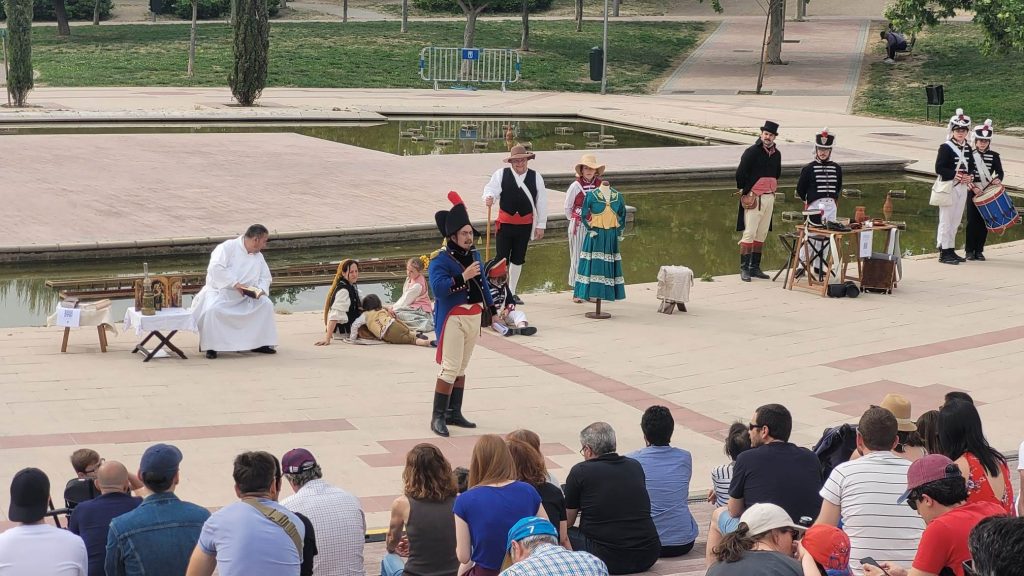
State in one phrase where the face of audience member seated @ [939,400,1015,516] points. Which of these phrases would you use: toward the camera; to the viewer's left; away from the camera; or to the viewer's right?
away from the camera

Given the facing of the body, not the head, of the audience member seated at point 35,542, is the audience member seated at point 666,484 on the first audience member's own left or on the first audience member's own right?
on the first audience member's own right

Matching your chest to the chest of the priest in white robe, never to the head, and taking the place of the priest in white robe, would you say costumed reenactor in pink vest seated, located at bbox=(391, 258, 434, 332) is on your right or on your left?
on your left

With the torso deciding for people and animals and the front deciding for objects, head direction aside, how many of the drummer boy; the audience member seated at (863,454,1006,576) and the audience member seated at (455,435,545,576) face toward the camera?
1

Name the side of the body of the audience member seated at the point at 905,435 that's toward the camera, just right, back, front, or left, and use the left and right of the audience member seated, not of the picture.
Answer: back

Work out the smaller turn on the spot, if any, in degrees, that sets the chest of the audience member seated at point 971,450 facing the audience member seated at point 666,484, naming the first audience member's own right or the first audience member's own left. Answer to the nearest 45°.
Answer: approximately 45° to the first audience member's own left

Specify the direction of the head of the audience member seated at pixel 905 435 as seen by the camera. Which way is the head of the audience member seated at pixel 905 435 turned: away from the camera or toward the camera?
away from the camera

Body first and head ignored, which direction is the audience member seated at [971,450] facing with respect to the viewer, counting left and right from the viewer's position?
facing away from the viewer and to the left of the viewer

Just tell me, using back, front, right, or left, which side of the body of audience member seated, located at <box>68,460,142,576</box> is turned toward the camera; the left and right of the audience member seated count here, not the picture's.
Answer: back

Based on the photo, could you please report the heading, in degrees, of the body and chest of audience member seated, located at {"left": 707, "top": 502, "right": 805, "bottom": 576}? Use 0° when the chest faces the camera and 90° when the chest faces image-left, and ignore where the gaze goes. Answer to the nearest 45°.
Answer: approximately 225°

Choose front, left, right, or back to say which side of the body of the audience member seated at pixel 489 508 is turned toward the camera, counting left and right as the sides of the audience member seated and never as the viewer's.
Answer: back

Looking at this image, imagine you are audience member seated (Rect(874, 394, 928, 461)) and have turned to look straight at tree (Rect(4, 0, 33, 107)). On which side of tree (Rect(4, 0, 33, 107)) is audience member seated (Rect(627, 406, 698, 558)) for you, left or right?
left

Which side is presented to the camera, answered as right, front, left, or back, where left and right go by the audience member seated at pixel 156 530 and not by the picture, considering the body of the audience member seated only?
back

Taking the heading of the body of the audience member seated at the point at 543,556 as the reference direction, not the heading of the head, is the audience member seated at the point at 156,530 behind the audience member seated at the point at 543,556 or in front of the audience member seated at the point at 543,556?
in front

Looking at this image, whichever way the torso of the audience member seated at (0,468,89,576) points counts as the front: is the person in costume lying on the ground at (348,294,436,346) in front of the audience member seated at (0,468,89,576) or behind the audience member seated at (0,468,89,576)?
in front

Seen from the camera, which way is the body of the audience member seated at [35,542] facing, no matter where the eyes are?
away from the camera

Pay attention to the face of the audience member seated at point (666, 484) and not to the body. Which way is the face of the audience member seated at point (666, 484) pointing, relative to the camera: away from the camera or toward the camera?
away from the camera
